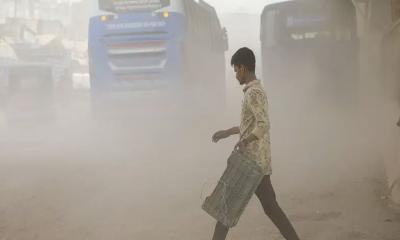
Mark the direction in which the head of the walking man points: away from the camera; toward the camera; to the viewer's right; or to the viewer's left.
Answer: to the viewer's left

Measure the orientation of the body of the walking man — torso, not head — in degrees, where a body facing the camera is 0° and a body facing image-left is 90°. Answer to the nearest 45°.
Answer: approximately 90°

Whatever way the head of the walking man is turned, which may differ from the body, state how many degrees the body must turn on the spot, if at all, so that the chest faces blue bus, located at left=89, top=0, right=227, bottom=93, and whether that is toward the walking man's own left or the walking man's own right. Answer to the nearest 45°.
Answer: approximately 90° to the walking man's own right

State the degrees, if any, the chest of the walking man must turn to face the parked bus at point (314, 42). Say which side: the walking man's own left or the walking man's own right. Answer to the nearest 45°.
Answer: approximately 90° to the walking man's own right
